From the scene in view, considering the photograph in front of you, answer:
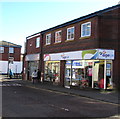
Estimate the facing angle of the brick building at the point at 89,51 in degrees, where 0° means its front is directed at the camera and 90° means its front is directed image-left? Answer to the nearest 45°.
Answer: approximately 45°

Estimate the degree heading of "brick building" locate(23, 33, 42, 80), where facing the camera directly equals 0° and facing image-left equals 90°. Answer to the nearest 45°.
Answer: approximately 45°
